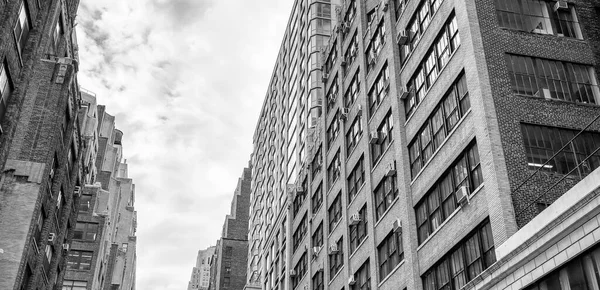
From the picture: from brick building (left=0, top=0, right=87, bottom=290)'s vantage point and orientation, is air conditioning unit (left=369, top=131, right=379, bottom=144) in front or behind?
in front

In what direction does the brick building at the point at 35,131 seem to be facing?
to the viewer's right

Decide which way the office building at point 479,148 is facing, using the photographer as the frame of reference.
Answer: facing the viewer and to the left of the viewer

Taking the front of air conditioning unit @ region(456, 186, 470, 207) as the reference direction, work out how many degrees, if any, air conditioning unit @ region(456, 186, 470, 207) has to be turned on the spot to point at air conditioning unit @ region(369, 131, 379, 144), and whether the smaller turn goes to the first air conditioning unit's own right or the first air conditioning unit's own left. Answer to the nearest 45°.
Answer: approximately 90° to the first air conditioning unit's own right

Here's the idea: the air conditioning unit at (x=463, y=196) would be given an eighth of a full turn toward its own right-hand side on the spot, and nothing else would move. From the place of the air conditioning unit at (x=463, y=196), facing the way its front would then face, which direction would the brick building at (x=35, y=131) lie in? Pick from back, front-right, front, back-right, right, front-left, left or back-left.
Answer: front

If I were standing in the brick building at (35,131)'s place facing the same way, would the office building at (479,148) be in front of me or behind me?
in front

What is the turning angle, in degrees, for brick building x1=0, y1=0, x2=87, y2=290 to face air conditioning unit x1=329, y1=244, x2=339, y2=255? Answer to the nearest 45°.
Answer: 0° — it already faces it

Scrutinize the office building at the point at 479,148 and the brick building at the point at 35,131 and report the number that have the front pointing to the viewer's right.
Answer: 1
